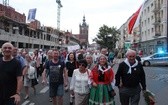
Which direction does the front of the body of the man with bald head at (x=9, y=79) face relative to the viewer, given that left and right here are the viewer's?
facing the viewer

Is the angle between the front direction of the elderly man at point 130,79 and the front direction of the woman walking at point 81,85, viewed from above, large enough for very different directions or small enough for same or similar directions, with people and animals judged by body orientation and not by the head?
same or similar directions

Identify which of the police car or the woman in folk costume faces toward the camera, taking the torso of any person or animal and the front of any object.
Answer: the woman in folk costume

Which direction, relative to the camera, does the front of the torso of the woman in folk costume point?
toward the camera

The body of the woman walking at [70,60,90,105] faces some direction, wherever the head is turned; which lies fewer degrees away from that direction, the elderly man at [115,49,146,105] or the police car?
the elderly man

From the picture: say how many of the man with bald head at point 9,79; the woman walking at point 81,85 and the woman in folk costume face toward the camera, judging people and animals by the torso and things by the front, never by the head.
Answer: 3

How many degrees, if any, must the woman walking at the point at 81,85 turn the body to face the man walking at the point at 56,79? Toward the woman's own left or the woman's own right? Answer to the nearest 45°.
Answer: approximately 135° to the woman's own right

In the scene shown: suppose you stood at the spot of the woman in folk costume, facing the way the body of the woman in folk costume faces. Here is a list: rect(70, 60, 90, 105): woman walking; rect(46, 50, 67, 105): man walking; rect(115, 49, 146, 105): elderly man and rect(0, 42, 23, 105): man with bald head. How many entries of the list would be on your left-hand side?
1

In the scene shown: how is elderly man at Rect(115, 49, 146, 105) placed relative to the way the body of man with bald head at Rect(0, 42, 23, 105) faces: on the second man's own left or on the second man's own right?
on the second man's own left

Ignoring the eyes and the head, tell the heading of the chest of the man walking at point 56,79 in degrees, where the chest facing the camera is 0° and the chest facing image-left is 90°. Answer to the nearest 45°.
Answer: approximately 0°

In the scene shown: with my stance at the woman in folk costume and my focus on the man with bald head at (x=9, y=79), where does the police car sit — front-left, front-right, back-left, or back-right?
back-right

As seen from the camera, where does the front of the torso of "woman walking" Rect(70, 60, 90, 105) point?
toward the camera
